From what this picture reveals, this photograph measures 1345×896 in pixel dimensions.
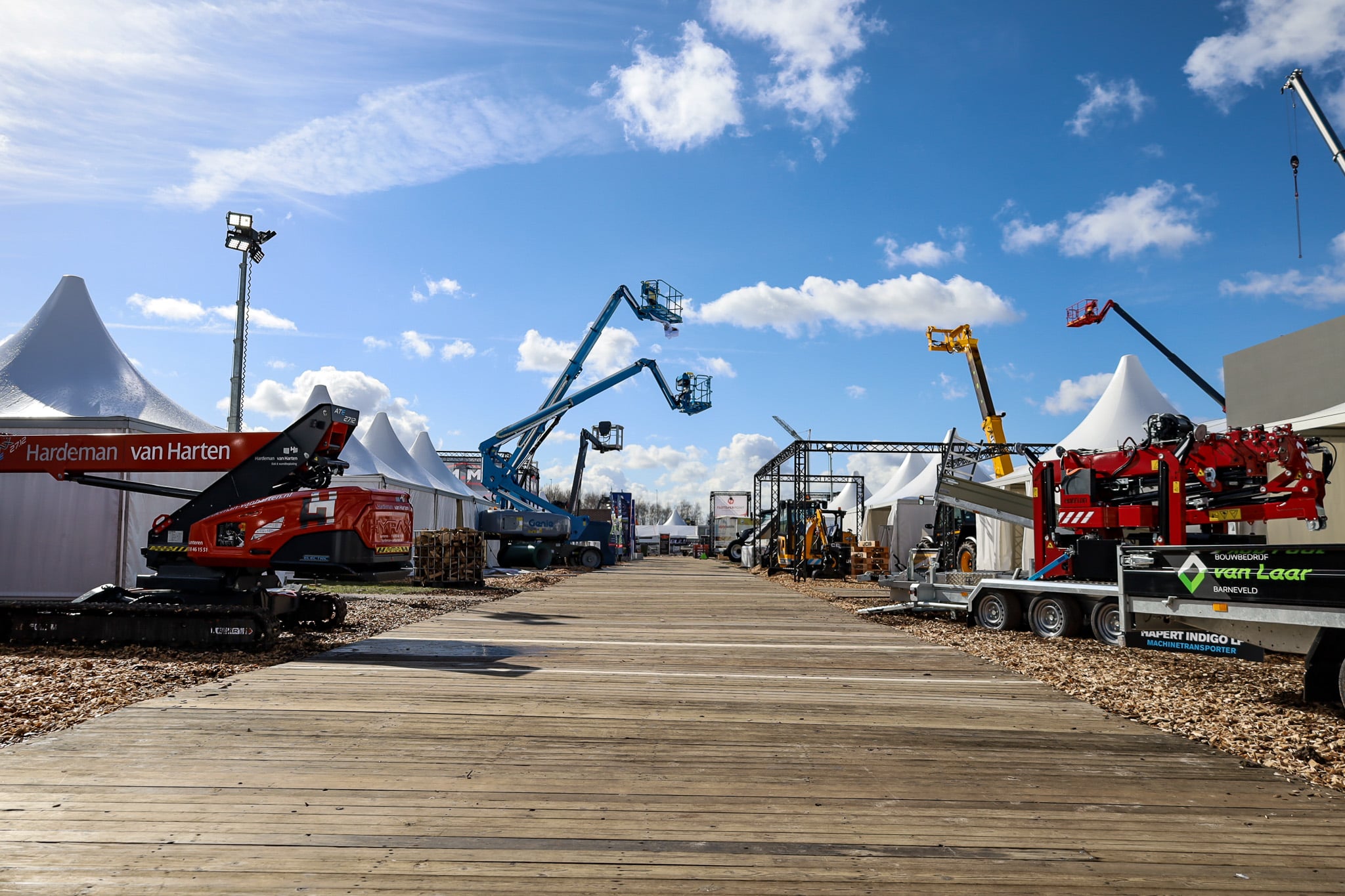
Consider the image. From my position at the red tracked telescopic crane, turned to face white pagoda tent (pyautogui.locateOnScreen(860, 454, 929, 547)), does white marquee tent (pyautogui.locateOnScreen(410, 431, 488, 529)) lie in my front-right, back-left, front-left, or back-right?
front-left

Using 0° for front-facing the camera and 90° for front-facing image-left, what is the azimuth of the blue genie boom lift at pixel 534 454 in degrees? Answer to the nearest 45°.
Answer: approximately 270°

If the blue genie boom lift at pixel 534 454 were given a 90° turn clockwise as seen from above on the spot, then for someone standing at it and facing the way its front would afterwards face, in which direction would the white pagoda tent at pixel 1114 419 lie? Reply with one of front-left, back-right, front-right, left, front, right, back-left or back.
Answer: front-left

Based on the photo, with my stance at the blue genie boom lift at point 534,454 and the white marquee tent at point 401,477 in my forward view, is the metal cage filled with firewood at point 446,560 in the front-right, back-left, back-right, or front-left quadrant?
front-left

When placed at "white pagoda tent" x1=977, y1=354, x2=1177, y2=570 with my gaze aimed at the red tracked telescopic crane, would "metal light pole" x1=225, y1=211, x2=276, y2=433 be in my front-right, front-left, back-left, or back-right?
front-right

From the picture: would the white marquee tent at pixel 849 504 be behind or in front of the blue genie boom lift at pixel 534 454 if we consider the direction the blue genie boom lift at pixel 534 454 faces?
in front

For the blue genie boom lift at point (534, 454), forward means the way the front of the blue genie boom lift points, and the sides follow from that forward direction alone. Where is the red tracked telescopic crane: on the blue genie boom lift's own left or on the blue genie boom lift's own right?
on the blue genie boom lift's own right

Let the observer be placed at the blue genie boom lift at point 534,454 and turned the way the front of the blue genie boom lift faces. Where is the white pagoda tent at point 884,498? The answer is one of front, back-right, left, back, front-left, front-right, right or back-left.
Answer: front
